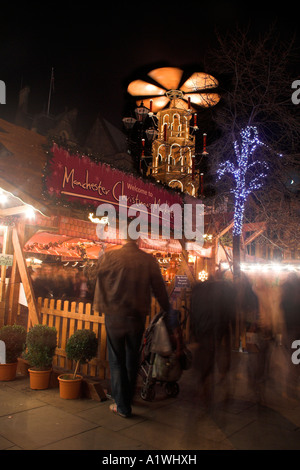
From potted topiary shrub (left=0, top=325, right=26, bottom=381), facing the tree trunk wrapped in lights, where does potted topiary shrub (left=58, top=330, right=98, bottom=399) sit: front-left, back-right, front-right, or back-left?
front-right

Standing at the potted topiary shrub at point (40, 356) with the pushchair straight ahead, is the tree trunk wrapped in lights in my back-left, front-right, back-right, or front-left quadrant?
front-left

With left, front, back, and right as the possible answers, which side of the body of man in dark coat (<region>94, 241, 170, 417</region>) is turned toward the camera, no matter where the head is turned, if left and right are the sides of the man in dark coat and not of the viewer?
back

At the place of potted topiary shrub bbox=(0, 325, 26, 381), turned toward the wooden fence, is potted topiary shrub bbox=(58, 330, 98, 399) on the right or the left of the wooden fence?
right

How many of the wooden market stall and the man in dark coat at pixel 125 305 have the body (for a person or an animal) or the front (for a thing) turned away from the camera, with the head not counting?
1

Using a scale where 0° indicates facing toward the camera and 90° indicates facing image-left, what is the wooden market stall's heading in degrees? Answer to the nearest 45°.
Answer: approximately 315°

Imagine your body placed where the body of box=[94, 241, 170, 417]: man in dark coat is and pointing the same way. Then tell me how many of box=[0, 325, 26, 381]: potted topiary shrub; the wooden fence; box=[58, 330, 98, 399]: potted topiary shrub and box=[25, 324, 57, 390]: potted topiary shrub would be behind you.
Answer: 0

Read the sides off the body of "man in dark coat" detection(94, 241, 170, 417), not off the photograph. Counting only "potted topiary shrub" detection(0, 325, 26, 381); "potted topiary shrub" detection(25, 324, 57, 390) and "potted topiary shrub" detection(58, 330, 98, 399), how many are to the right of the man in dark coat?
0

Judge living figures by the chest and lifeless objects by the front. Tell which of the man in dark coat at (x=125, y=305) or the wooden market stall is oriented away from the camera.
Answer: the man in dark coat

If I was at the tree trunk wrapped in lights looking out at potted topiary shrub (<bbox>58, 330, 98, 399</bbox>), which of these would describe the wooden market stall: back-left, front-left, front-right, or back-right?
front-right

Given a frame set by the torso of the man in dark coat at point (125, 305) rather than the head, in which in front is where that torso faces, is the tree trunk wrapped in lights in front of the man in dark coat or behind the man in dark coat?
in front

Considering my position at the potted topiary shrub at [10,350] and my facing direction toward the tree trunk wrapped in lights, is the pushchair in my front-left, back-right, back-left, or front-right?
front-right

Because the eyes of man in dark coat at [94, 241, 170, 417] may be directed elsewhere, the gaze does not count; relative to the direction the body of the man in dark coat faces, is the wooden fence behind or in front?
in front

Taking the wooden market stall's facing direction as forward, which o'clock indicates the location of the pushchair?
The pushchair is roughly at 12 o'clock from the wooden market stall.
